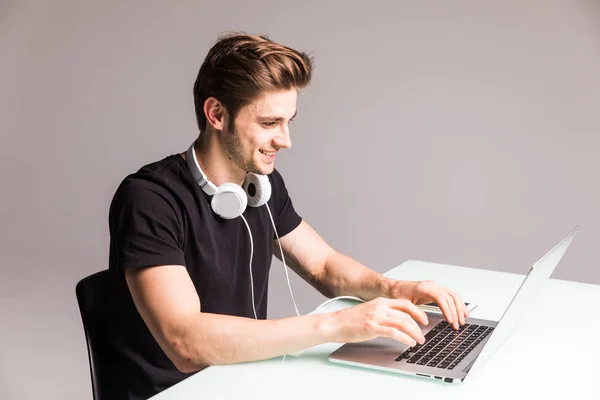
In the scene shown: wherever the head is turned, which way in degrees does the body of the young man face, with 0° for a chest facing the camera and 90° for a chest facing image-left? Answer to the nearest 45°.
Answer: approximately 315°

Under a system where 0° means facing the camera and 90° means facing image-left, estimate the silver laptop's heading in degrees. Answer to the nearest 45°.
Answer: approximately 90°

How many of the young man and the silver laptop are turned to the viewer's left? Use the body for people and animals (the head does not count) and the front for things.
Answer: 1

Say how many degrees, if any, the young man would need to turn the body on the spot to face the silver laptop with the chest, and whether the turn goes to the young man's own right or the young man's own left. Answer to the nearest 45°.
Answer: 0° — they already face it

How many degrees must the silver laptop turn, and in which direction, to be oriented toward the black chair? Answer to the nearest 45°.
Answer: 0° — it already faces it
